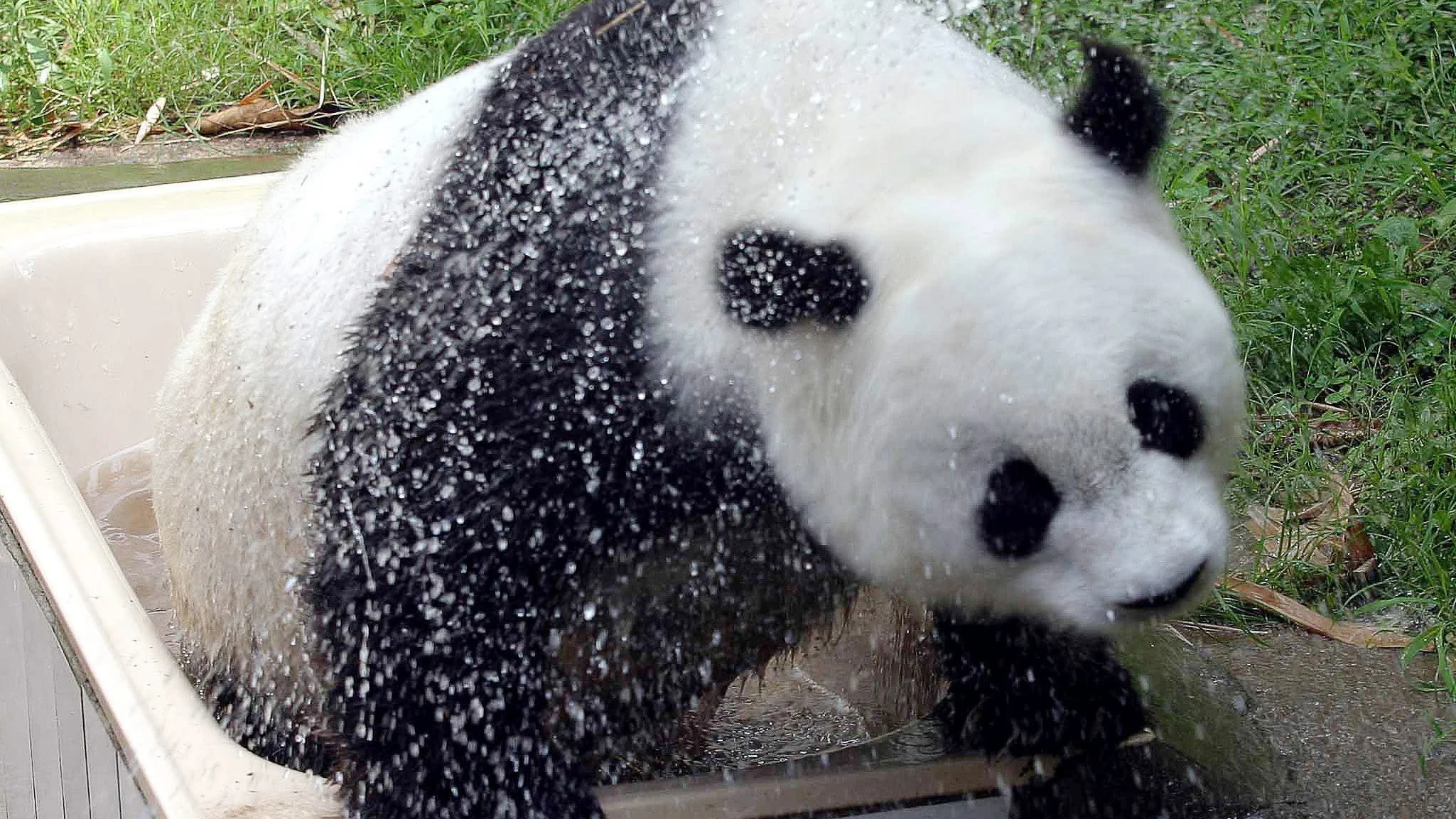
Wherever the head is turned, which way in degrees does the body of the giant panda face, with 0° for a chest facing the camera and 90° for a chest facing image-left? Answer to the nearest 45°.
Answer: approximately 315°

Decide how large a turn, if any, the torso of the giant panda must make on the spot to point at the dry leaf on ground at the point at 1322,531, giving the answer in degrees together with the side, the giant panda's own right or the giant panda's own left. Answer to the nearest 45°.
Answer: approximately 90° to the giant panda's own left

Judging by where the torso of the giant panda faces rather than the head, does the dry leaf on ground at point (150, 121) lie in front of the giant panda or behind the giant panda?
behind

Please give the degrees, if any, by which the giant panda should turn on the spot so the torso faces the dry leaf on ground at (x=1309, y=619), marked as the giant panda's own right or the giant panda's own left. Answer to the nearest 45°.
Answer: approximately 45° to the giant panda's own left

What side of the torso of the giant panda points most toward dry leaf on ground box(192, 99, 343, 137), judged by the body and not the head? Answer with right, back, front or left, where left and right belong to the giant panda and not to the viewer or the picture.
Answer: back
